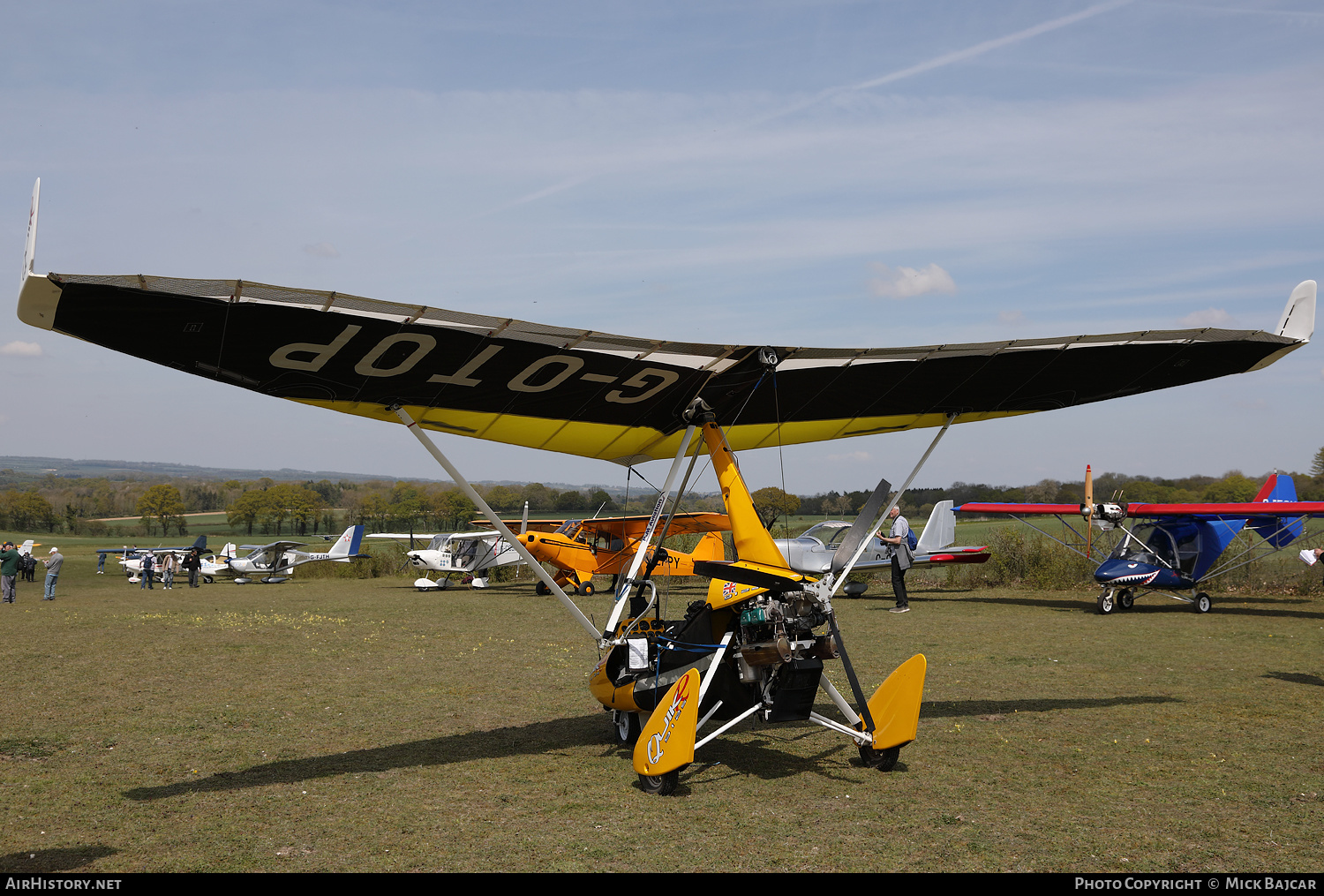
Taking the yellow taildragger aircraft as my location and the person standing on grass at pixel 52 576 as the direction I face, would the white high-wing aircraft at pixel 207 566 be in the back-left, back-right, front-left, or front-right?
front-right

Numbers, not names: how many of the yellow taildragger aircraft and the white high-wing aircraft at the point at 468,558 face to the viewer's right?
0

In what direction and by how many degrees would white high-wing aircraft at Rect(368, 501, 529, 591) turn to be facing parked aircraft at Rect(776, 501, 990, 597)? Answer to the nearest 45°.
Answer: approximately 90° to its left

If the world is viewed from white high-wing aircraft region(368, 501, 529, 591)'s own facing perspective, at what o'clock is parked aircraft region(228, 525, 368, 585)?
The parked aircraft is roughly at 3 o'clock from the white high-wing aircraft.

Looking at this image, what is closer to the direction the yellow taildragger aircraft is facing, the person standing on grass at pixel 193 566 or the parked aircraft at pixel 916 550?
the person standing on grass

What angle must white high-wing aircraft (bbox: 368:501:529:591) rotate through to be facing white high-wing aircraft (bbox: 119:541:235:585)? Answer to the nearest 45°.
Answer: approximately 90° to its right

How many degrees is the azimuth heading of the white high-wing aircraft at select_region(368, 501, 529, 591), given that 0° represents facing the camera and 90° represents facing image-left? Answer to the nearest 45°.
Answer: approximately 45°

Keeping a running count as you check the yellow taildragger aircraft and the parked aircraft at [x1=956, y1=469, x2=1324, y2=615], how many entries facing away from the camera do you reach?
0
